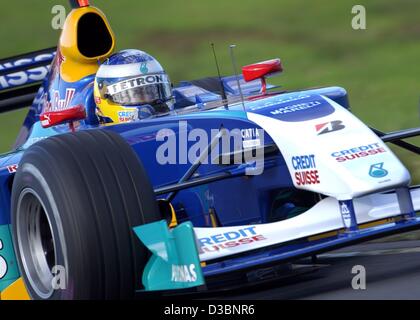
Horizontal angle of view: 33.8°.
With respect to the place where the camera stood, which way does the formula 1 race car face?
facing the viewer and to the right of the viewer
